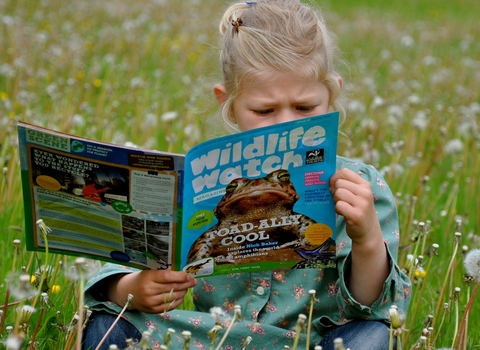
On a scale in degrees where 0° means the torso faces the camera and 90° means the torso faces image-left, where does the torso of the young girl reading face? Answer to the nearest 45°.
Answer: approximately 0°

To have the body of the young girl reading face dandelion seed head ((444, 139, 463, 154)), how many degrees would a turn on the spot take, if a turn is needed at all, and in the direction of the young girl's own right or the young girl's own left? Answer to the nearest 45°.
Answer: approximately 135° to the young girl's own left
